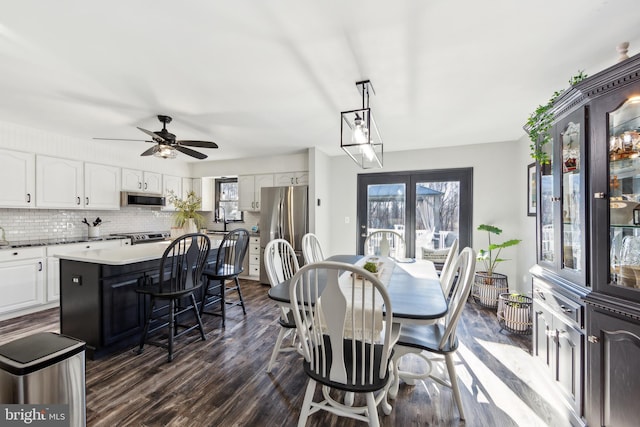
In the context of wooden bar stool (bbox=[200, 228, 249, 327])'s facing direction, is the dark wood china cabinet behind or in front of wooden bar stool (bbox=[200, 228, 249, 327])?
behind

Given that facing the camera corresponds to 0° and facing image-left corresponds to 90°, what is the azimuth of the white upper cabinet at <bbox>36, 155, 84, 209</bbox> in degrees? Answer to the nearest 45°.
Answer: approximately 315°

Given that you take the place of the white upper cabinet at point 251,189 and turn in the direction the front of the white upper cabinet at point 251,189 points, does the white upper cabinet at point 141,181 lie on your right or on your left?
on your right

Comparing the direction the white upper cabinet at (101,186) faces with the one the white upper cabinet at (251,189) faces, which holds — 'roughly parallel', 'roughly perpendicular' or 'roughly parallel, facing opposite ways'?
roughly perpendicular

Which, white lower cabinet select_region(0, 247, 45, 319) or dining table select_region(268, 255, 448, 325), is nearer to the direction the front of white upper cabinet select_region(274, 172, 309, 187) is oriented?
the dining table

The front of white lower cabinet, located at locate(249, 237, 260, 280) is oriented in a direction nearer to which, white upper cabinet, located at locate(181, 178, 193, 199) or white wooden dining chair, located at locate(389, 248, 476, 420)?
the white wooden dining chair

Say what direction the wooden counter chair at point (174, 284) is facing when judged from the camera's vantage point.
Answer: facing away from the viewer and to the left of the viewer

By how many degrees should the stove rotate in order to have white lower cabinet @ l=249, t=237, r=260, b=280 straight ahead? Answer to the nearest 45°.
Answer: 0° — it already faces it

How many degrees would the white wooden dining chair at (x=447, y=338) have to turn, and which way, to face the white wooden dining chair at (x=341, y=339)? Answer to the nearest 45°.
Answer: approximately 45° to its left

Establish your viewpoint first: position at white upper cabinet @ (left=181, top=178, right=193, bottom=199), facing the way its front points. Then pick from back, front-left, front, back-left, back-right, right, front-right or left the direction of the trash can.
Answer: front-right

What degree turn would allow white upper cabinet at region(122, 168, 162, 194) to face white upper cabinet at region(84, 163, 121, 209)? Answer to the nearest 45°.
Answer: approximately 90° to its right
